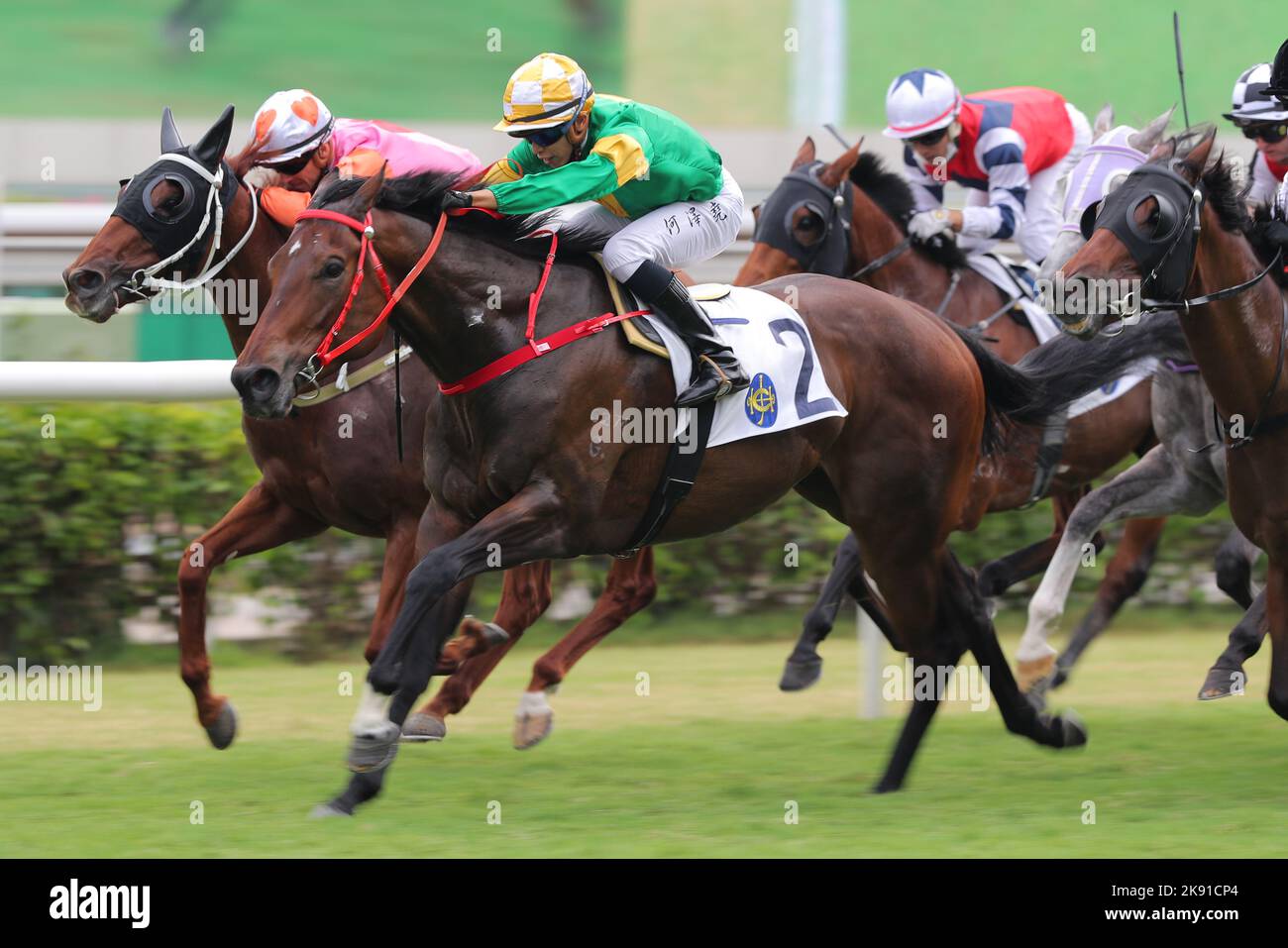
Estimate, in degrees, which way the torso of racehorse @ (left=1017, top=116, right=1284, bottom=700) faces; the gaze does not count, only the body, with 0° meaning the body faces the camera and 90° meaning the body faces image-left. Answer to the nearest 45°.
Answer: approximately 45°

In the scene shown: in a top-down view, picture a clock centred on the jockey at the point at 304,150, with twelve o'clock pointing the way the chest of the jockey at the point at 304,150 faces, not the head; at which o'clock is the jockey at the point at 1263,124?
the jockey at the point at 1263,124 is roughly at 6 o'clock from the jockey at the point at 304,150.

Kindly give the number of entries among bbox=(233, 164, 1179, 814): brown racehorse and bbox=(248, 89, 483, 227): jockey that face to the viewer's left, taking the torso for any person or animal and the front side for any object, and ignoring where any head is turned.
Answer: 2

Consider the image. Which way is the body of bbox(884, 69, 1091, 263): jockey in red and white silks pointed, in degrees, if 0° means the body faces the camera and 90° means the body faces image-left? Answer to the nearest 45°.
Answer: approximately 45°

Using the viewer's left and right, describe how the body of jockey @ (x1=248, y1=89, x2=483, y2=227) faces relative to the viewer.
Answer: facing to the left of the viewer

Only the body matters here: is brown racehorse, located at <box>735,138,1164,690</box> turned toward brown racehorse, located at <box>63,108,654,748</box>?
yes

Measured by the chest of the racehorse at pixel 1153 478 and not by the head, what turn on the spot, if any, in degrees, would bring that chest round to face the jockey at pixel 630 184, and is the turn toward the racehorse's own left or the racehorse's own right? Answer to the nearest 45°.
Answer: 0° — it already faces them

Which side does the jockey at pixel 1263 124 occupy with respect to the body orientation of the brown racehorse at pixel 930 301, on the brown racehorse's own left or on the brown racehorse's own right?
on the brown racehorse's own left

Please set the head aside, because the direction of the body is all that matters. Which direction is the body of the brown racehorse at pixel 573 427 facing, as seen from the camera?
to the viewer's left

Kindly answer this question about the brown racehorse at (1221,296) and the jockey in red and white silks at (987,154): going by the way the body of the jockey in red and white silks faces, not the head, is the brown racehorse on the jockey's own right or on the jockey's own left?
on the jockey's own left

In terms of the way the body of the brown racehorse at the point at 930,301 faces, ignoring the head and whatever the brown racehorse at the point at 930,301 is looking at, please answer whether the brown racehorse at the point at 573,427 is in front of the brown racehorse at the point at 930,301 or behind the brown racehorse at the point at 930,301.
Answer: in front

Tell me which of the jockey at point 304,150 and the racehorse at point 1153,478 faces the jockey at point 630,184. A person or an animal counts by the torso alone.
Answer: the racehorse

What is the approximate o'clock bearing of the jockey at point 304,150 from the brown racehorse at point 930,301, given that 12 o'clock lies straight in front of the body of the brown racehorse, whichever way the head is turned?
The jockey is roughly at 12 o'clock from the brown racehorse.
